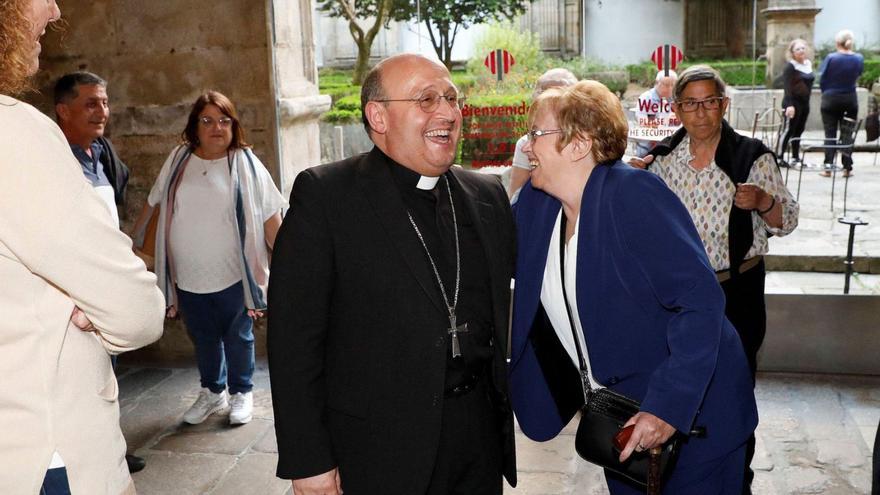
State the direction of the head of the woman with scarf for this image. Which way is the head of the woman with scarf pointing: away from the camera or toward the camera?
toward the camera

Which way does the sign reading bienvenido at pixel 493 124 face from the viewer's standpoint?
toward the camera

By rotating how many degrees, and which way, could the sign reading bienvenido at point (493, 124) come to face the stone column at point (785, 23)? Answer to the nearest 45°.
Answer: approximately 90° to its left

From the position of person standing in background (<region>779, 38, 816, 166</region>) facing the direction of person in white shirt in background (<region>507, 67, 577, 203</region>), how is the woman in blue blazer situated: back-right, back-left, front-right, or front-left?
front-left

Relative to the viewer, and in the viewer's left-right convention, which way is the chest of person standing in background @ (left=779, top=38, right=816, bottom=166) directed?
facing the viewer and to the right of the viewer

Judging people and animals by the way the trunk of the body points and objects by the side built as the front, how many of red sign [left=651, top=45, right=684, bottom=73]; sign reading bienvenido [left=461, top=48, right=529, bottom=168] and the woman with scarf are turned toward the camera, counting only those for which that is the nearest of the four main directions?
3

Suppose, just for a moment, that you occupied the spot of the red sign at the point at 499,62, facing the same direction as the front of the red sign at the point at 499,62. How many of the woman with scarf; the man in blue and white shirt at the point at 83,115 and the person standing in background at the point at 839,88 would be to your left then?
1

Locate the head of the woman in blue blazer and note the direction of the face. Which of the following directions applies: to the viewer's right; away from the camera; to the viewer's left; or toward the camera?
to the viewer's left

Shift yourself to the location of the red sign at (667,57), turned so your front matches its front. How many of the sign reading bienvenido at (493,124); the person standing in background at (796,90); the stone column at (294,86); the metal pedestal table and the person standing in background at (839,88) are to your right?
2

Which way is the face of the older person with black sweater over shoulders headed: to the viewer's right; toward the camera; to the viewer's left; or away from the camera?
toward the camera

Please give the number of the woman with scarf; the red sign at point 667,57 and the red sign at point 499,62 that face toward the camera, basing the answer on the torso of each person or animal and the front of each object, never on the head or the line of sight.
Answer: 3
